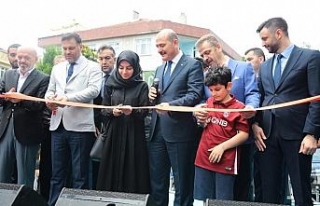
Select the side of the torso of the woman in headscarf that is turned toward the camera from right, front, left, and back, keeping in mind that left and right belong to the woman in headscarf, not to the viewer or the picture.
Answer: front

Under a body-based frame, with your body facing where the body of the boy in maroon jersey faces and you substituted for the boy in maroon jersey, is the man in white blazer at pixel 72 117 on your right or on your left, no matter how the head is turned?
on your right

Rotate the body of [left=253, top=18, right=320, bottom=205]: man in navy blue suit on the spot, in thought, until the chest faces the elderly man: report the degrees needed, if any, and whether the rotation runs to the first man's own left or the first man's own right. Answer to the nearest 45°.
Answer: approximately 45° to the first man's own right

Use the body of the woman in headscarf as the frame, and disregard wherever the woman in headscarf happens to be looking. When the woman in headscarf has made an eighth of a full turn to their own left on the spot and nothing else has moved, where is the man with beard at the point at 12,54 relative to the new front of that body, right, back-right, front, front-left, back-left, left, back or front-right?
back

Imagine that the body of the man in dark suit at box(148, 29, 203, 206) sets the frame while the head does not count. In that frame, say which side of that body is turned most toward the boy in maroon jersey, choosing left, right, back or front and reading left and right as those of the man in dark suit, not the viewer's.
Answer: left

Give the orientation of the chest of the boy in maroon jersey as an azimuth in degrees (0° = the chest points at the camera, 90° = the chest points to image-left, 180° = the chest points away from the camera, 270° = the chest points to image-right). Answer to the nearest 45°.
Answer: approximately 45°

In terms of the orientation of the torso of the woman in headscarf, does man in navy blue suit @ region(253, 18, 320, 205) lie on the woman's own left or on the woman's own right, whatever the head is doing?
on the woman's own left

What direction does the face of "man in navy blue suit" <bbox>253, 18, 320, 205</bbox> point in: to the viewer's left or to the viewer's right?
to the viewer's left

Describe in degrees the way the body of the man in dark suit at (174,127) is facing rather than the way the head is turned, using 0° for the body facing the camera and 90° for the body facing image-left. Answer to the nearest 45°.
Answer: approximately 45°

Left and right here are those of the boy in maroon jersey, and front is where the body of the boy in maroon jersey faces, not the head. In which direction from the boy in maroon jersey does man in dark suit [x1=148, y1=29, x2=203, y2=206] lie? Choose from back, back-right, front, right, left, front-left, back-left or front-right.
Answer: right

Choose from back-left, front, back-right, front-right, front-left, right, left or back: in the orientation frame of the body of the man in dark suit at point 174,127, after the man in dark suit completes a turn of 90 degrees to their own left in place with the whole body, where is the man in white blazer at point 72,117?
back-right
